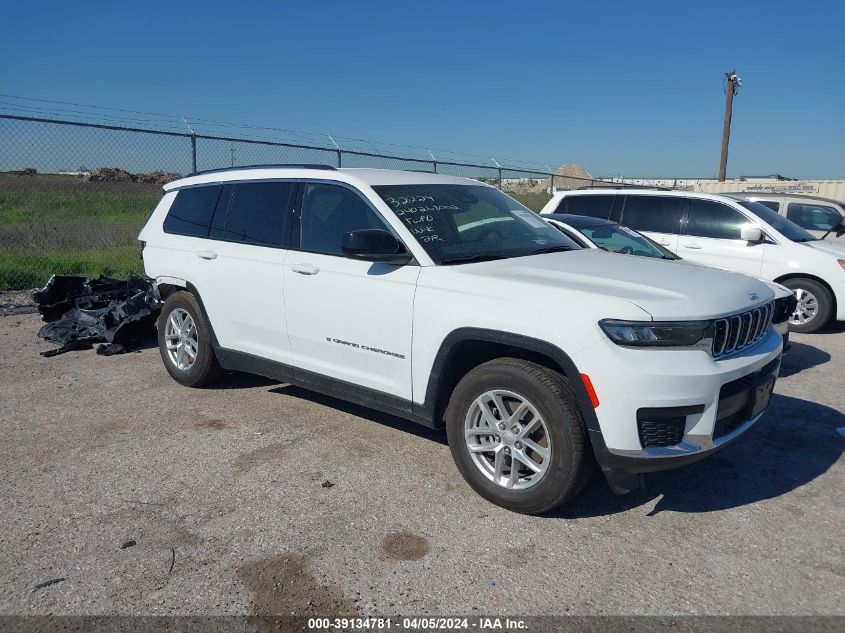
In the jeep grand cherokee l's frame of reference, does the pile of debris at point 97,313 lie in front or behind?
behind

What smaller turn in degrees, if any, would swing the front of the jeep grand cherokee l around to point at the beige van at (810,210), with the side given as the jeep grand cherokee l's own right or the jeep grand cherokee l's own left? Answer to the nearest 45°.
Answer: approximately 90° to the jeep grand cherokee l's own left

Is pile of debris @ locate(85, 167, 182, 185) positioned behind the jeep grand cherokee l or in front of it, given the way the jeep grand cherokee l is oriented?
behind

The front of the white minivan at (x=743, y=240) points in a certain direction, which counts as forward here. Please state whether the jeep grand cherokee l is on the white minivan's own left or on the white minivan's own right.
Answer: on the white minivan's own right

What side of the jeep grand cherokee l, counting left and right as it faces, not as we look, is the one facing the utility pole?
left

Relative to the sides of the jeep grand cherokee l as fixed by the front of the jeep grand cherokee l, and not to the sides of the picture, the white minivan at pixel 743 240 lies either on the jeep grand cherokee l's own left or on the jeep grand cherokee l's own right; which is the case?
on the jeep grand cherokee l's own left

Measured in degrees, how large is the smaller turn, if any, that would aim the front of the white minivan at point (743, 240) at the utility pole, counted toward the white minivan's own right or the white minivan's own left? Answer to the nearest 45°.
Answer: approximately 135° to the white minivan's own left

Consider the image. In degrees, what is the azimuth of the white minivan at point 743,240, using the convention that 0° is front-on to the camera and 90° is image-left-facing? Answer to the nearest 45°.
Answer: approximately 315°

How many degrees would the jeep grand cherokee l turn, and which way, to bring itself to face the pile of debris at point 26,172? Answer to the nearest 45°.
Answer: approximately 180°
